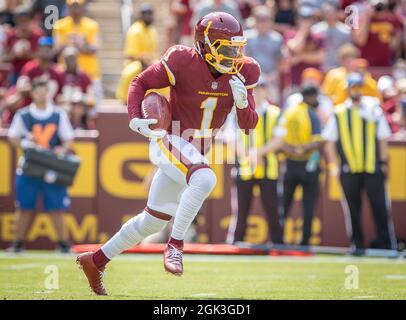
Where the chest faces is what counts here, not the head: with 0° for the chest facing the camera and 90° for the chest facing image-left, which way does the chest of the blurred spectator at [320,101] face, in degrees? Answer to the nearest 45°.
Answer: approximately 0°

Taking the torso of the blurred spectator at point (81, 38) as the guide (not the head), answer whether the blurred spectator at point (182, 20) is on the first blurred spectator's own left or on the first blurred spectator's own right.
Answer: on the first blurred spectator's own left

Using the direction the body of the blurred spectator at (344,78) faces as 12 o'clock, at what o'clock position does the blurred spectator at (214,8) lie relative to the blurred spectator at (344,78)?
the blurred spectator at (214,8) is roughly at 3 o'clock from the blurred spectator at (344,78).

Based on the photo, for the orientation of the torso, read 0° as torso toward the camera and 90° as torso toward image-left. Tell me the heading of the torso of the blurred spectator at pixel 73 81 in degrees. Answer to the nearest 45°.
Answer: approximately 0°

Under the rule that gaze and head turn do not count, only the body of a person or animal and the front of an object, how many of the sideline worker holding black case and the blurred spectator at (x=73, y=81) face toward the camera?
2
